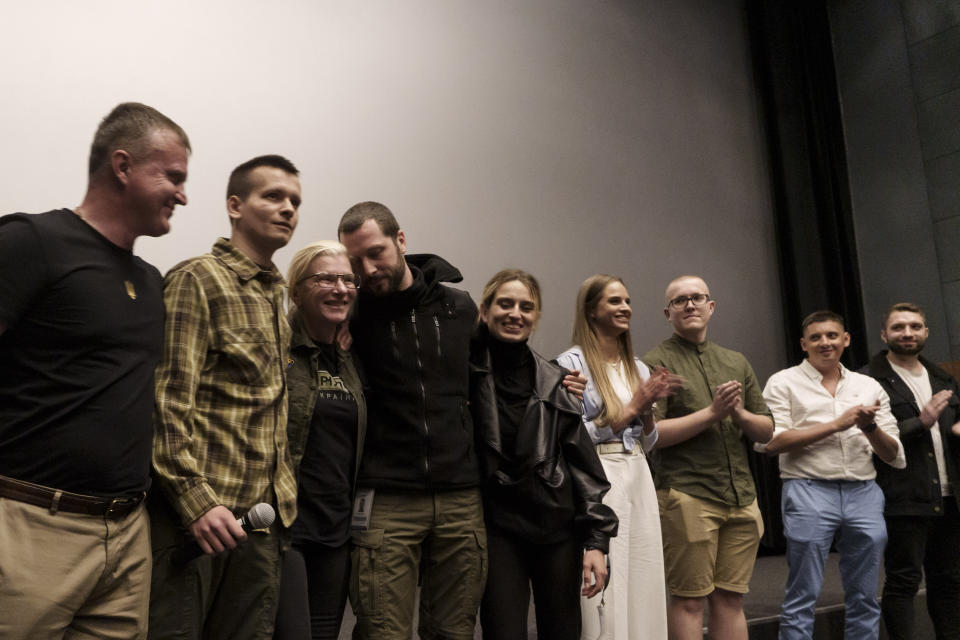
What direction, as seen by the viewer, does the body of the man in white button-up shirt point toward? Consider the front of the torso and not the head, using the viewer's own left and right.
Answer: facing the viewer

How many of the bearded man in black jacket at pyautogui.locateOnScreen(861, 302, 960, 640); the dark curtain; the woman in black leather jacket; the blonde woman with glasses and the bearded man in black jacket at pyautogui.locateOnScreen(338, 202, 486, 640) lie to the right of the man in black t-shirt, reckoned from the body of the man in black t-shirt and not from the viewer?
0

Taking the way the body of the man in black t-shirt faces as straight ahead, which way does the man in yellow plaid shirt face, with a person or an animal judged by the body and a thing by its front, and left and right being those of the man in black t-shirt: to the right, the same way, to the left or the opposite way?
the same way

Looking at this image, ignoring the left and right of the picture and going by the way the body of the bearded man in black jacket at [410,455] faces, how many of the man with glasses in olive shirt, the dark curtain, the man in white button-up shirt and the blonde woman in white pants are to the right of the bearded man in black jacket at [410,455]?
0

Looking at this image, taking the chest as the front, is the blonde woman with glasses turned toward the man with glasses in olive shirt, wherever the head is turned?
no

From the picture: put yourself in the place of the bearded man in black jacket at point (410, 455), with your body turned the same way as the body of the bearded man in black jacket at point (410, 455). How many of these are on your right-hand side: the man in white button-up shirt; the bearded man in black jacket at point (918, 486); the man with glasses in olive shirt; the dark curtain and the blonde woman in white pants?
0

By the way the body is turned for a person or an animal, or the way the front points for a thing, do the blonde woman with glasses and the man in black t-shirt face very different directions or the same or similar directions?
same or similar directions

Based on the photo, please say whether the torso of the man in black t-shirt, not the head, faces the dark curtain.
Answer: no

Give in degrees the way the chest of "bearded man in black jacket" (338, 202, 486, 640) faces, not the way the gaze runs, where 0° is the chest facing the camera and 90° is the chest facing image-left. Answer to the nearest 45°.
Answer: approximately 0°

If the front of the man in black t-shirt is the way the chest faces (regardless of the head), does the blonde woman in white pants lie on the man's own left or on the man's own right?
on the man's own left

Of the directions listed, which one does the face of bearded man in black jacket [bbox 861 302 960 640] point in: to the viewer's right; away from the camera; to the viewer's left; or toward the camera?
toward the camera

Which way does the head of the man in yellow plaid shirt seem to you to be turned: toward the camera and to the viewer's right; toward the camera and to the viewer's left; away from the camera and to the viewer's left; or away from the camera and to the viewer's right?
toward the camera and to the viewer's right

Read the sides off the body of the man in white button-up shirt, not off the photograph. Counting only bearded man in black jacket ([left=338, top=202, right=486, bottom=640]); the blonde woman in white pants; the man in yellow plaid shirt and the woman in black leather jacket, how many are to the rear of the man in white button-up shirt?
0

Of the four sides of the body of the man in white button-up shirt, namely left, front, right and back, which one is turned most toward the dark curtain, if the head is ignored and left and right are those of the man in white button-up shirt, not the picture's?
back

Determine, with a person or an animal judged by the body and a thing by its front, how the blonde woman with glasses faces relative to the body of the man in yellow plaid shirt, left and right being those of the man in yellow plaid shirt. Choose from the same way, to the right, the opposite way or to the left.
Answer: the same way

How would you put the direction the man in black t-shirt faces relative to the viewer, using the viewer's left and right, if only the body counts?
facing the viewer and to the right of the viewer

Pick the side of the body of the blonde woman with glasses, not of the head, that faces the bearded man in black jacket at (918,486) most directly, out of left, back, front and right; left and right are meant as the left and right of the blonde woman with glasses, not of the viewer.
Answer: left

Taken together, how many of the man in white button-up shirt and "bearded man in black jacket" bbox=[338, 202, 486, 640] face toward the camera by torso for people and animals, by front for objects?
2
